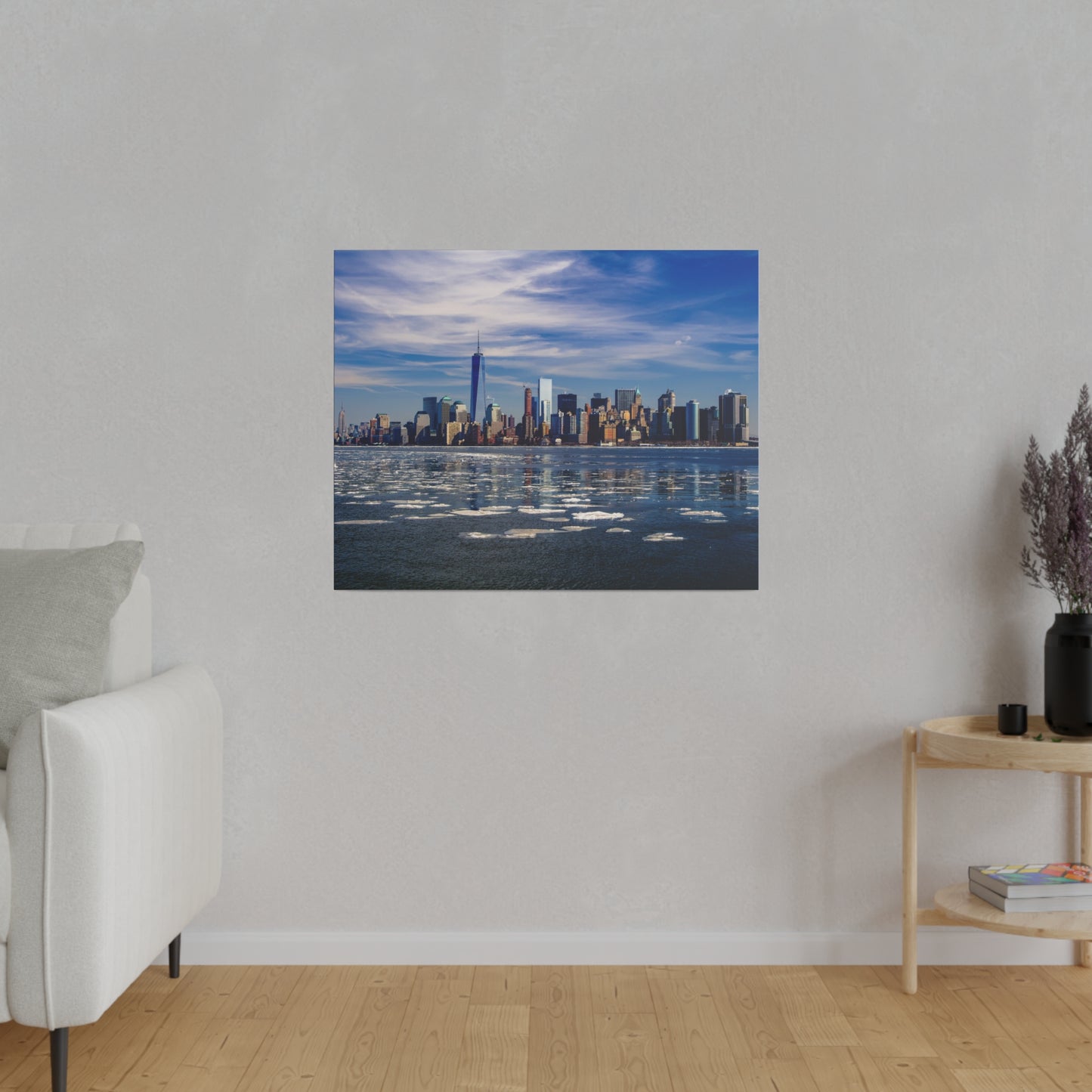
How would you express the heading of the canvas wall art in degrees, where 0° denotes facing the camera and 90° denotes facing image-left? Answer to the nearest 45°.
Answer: approximately 0°

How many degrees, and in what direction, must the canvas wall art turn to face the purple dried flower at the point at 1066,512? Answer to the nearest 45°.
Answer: approximately 90° to its left

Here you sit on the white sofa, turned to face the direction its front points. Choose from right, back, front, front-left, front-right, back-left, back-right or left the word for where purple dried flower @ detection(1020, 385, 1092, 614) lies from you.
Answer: back-left

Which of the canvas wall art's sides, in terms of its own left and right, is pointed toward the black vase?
left

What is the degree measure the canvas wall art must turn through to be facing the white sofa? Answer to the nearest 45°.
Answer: approximately 45° to its right

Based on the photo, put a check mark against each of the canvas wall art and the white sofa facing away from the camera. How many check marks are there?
0

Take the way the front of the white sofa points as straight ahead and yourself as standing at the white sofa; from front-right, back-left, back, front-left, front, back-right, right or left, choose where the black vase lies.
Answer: back-left

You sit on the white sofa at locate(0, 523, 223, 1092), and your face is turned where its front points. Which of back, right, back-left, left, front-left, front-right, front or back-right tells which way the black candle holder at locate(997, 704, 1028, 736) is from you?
back-left

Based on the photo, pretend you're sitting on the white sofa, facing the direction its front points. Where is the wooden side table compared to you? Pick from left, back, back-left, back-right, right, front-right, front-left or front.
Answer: back-left
